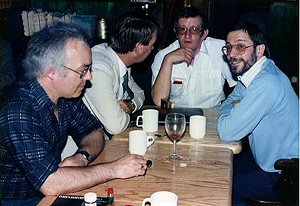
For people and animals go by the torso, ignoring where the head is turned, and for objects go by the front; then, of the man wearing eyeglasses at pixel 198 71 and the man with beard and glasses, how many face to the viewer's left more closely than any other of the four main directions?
1

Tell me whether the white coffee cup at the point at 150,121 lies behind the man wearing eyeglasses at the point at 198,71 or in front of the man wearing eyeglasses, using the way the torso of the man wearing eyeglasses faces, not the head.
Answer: in front

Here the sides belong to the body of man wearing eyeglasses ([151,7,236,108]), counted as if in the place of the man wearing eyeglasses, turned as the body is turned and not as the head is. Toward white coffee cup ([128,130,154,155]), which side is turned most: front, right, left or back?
front

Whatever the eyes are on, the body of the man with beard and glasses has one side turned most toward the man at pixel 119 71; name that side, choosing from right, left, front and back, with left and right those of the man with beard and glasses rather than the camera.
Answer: front

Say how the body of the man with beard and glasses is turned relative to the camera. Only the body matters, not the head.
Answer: to the viewer's left

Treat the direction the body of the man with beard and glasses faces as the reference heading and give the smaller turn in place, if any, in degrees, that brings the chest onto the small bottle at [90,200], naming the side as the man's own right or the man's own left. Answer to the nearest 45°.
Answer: approximately 45° to the man's own left

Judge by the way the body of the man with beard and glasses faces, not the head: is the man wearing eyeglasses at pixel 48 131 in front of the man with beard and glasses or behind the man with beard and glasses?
in front

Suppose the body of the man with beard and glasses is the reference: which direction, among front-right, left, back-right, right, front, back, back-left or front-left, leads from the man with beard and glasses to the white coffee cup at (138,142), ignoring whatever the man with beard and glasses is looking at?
front-left

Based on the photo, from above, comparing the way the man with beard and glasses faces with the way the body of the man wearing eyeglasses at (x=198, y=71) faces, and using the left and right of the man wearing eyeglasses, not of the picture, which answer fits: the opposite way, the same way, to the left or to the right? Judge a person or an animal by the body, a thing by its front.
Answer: to the right
